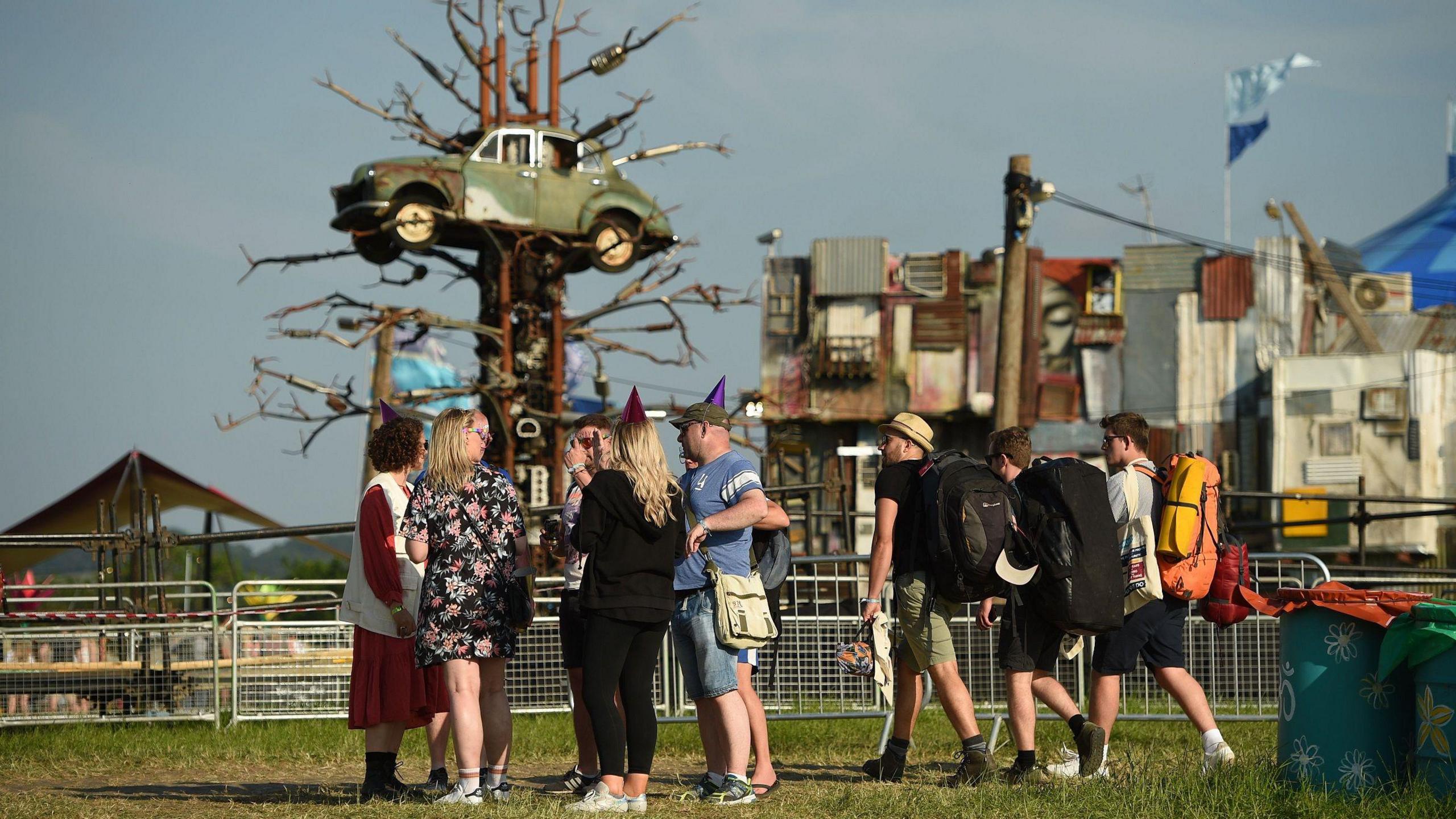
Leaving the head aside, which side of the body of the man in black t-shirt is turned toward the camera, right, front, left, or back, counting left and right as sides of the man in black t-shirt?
left

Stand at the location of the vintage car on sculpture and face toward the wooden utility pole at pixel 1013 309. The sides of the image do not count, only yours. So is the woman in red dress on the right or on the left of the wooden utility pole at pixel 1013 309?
right

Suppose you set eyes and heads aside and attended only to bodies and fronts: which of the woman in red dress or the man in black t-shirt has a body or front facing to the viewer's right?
the woman in red dress

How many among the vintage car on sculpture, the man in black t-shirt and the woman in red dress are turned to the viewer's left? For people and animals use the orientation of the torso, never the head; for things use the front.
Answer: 2

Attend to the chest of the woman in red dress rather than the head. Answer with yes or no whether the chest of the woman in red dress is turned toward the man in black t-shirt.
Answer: yes

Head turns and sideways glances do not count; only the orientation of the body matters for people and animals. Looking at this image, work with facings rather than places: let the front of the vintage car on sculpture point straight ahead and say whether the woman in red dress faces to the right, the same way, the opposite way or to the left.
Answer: the opposite way

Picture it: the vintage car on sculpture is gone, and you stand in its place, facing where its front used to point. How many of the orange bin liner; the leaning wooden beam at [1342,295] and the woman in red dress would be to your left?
2

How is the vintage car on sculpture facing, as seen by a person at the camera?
facing to the left of the viewer

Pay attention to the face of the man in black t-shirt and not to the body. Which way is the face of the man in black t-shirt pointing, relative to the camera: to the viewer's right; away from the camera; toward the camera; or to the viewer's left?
to the viewer's left

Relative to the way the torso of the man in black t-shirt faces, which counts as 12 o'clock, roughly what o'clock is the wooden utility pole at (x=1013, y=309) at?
The wooden utility pole is roughly at 3 o'clock from the man in black t-shirt.

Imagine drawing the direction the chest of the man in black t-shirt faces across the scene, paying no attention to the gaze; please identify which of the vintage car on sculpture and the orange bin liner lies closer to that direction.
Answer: the vintage car on sculpture

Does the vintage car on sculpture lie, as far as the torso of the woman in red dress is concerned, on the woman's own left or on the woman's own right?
on the woman's own left

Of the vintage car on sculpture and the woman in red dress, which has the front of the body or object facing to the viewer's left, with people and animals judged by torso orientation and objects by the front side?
the vintage car on sculpture

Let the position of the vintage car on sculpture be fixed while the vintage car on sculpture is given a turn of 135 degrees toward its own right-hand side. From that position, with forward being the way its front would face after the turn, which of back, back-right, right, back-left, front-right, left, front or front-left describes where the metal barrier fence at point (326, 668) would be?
back-right

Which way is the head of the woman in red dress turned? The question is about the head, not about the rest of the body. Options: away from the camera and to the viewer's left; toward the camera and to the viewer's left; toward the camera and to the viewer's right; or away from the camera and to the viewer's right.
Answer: away from the camera and to the viewer's right

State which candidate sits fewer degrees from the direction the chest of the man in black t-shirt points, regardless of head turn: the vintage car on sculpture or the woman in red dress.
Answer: the woman in red dress
